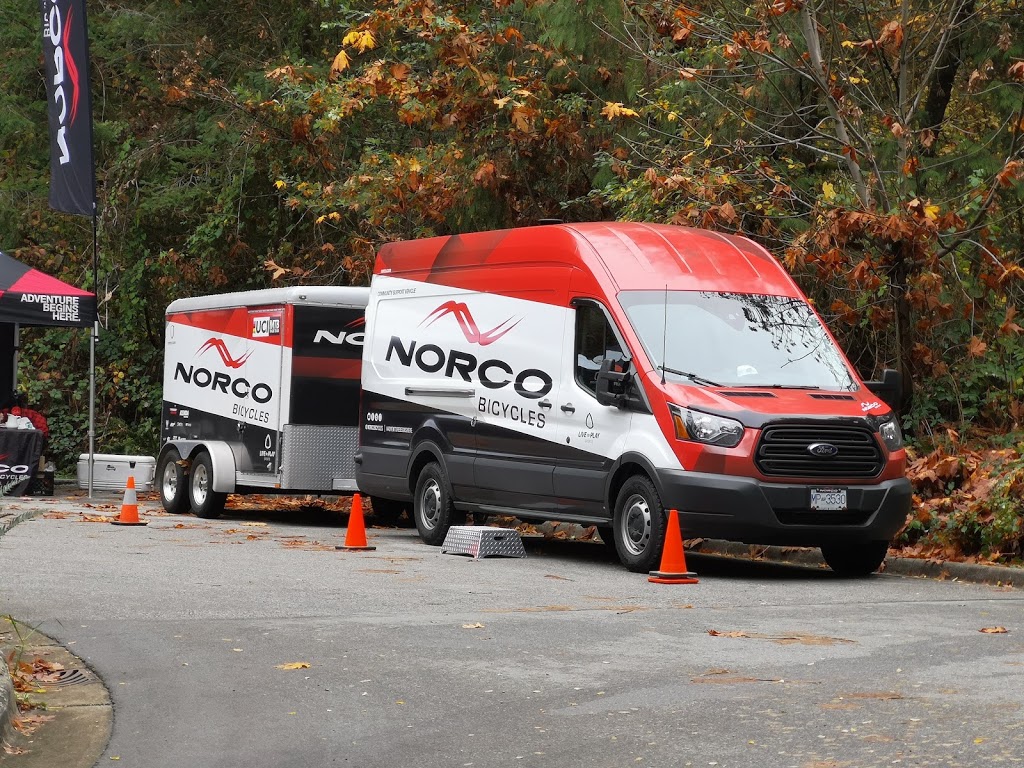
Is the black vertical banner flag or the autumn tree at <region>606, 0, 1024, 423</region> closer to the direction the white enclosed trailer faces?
the autumn tree

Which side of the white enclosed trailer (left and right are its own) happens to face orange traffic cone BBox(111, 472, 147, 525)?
right

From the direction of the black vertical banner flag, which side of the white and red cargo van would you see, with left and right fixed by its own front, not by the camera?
back

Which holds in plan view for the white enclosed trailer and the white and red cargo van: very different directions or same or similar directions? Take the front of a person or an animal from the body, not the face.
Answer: same or similar directions

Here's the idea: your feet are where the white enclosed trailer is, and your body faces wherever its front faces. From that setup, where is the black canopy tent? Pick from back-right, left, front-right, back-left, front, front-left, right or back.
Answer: back

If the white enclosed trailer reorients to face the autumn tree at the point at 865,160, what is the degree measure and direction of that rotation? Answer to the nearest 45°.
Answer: approximately 45° to its left

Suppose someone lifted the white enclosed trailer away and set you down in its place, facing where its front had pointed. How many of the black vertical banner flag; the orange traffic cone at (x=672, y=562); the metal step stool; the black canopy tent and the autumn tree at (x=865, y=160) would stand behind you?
2

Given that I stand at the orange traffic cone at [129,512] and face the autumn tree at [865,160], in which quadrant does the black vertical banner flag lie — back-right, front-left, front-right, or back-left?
back-left

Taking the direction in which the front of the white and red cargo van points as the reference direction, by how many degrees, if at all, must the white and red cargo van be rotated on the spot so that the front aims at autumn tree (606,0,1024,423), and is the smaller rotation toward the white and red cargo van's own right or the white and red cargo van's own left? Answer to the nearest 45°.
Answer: approximately 90° to the white and red cargo van's own left

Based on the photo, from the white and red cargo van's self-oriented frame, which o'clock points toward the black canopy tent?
The black canopy tent is roughly at 6 o'clock from the white and red cargo van.

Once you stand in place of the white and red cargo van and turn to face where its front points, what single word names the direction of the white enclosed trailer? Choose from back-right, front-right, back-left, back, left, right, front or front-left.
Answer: back

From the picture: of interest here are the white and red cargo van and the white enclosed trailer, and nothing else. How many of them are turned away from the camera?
0

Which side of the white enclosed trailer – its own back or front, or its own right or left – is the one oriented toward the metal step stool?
front

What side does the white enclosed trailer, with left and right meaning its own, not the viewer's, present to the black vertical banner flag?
back

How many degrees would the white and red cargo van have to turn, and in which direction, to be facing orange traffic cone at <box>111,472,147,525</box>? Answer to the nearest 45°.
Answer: approximately 180°

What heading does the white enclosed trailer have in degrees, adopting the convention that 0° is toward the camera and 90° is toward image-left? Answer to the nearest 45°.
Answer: approximately 315°

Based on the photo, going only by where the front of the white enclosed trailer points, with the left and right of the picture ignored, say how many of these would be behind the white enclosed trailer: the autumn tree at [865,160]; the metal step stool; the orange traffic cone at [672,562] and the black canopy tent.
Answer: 1

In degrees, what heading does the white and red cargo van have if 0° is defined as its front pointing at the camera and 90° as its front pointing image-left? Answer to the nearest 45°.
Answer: approximately 315°

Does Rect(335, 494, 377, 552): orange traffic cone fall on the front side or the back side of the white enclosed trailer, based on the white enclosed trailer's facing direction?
on the front side
